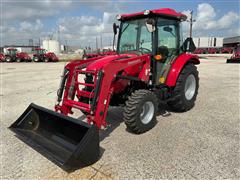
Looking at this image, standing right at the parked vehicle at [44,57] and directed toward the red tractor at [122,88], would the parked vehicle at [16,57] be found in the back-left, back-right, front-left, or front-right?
back-right

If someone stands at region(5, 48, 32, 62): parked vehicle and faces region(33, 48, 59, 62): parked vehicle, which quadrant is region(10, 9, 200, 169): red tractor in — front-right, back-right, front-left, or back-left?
front-right

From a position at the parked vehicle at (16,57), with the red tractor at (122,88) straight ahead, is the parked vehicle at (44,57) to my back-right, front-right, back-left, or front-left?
front-left

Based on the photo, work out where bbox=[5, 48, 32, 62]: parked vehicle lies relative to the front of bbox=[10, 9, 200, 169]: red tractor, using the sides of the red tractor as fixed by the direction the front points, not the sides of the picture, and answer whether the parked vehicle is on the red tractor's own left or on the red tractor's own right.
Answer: on the red tractor's own right

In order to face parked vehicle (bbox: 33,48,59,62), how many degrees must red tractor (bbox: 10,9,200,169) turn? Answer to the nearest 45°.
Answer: approximately 135° to its right

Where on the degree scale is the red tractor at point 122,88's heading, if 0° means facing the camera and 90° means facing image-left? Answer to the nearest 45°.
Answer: approximately 45°
